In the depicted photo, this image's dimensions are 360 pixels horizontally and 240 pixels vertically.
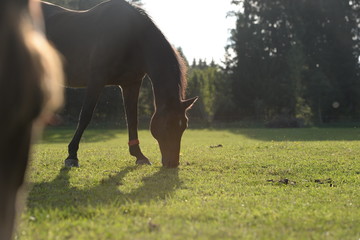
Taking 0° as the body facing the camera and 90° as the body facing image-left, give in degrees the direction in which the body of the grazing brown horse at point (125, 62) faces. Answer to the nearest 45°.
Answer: approximately 270°

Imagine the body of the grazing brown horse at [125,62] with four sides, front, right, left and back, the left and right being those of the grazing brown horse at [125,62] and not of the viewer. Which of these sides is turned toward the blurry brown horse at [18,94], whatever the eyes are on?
right

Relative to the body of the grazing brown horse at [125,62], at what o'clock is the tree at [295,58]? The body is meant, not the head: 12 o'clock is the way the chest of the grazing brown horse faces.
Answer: The tree is roughly at 10 o'clock from the grazing brown horse.
